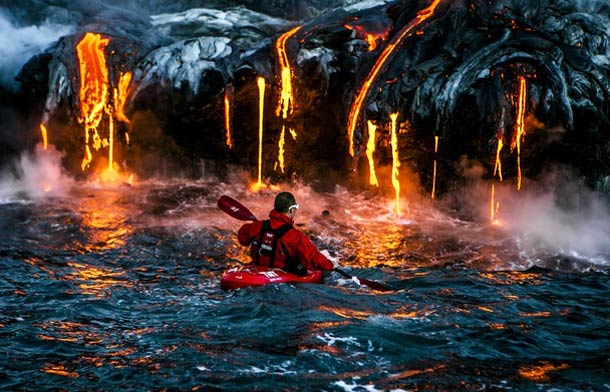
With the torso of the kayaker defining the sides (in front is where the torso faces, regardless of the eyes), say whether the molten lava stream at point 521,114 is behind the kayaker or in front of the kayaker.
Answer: in front

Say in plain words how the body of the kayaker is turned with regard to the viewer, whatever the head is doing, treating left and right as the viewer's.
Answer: facing away from the viewer and to the right of the viewer

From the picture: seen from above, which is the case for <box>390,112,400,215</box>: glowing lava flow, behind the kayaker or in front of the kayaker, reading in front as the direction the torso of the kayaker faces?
in front

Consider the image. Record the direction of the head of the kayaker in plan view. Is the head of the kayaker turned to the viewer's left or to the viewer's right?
to the viewer's right

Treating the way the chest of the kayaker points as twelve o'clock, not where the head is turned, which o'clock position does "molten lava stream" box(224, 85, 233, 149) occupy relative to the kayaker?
The molten lava stream is roughly at 10 o'clock from the kayaker.

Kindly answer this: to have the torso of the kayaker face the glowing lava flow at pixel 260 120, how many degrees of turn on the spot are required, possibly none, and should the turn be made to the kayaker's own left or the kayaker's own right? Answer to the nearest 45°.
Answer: approximately 45° to the kayaker's own left

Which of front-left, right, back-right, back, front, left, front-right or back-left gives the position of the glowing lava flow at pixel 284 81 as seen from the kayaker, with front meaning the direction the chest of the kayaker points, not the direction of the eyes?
front-left
